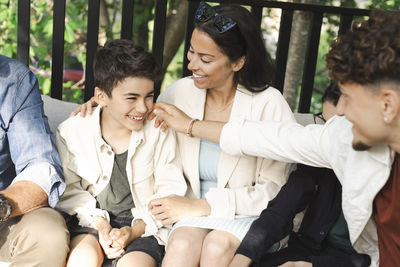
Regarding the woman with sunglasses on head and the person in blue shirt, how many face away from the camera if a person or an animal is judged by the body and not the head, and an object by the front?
0

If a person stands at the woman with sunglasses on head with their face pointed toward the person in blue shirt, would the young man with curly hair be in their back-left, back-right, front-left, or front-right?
back-left

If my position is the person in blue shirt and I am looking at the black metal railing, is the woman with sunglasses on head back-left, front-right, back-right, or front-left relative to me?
front-right

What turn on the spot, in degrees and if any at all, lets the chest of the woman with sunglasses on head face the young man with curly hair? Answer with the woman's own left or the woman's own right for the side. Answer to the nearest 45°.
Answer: approximately 90° to the woman's own left

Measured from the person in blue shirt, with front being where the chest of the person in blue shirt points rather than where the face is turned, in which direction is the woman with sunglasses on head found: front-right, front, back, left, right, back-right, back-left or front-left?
left

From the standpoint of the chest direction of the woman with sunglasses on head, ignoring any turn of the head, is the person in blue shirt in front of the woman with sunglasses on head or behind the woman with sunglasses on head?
in front

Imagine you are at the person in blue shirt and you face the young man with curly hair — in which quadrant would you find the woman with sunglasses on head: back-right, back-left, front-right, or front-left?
front-left

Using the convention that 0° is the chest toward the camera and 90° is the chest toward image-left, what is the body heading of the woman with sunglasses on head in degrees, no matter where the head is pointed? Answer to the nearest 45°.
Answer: approximately 45°

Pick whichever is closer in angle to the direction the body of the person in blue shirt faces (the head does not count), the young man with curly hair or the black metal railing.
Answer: the young man with curly hair

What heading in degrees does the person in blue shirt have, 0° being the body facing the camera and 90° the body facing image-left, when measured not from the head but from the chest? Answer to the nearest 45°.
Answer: approximately 0°

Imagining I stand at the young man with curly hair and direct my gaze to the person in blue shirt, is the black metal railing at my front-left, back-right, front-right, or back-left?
front-right

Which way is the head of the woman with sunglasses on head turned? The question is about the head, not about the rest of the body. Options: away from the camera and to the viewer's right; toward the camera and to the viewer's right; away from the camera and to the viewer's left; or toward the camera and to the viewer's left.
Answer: toward the camera and to the viewer's left

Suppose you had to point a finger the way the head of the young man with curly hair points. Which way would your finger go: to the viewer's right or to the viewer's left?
to the viewer's left

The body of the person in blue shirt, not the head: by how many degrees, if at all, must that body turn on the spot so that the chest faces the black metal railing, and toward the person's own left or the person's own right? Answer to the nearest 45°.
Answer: approximately 135° to the person's own left
